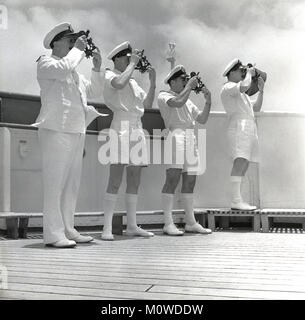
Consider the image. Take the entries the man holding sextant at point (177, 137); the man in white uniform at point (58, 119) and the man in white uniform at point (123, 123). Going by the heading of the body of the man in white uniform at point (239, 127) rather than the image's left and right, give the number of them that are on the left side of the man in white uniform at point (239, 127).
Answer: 0

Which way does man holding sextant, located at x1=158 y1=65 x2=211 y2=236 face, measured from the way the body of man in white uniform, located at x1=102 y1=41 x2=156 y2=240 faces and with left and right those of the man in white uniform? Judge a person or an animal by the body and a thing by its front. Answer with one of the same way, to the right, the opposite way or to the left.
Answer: the same way

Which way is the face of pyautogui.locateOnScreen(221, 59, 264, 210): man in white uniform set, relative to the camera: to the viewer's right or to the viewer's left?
to the viewer's right

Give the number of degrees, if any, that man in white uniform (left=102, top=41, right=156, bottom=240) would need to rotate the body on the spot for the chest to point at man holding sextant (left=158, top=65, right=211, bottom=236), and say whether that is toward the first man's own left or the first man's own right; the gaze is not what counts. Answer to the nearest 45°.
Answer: approximately 90° to the first man's own left

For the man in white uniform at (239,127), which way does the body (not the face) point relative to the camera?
to the viewer's right

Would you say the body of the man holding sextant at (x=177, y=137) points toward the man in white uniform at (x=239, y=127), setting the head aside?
no

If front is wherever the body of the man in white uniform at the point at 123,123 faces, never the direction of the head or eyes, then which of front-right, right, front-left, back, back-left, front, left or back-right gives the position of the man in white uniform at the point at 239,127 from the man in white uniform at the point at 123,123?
left

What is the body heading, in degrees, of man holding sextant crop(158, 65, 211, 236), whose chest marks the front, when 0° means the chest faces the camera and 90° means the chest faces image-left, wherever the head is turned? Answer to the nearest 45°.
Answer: approximately 315°

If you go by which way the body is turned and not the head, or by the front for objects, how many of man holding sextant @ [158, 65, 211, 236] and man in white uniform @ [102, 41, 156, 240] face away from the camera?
0

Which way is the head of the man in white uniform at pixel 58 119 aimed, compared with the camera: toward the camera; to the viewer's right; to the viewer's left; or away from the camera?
to the viewer's right

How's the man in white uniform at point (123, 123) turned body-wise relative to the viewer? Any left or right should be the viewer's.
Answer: facing the viewer and to the right of the viewer

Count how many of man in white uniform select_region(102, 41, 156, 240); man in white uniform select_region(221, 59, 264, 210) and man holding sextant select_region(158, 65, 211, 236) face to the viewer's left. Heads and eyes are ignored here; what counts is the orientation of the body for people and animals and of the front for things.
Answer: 0

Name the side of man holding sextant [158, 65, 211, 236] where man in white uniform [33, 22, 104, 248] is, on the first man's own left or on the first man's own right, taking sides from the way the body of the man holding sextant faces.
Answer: on the first man's own right

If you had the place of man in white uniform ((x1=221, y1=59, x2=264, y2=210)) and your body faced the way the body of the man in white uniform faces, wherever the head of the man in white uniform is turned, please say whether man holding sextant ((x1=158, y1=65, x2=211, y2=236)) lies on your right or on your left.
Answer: on your right
